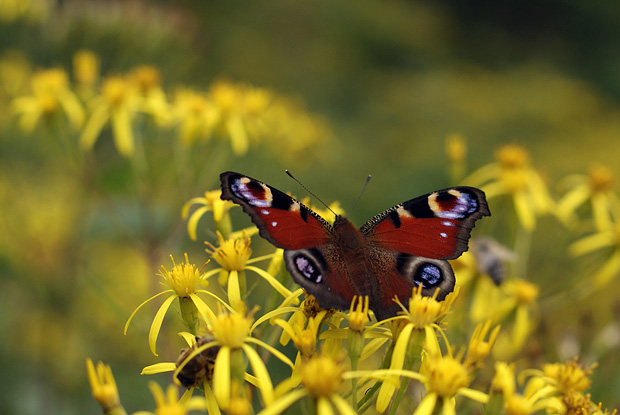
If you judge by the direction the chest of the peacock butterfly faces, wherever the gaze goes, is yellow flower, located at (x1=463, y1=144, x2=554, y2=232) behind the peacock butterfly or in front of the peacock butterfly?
in front

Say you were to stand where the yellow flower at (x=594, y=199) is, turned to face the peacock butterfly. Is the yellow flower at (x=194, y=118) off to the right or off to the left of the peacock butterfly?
right

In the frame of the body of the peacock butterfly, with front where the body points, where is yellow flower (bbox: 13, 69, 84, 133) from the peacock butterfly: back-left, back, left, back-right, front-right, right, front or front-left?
front-left

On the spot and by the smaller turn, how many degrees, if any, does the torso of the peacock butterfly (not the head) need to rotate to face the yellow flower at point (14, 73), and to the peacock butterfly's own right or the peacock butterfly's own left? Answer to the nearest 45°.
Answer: approximately 45° to the peacock butterfly's own left

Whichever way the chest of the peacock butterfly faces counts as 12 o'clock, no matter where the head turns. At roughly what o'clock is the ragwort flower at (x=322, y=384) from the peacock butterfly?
The ragwort flower is roughly at 6 o'clock from the peacock butterfly.

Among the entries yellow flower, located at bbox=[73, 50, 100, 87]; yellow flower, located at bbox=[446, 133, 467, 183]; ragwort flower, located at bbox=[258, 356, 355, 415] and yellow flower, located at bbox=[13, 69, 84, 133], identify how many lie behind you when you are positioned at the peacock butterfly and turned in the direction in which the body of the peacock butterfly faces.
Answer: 1

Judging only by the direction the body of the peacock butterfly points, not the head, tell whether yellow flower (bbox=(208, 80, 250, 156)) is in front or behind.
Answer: in front

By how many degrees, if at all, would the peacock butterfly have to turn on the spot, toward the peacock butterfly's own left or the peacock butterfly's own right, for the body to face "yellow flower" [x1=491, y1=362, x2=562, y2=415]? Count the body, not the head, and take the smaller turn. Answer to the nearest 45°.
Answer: approximately 135° to the peacock butterfly's own right

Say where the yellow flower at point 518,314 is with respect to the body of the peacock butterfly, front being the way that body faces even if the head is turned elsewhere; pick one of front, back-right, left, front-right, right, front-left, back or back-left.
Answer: front-right

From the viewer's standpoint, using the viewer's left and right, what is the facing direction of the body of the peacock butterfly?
facing away from the viewer

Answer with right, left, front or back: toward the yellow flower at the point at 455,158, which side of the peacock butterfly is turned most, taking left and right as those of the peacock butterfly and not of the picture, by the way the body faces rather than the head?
front
